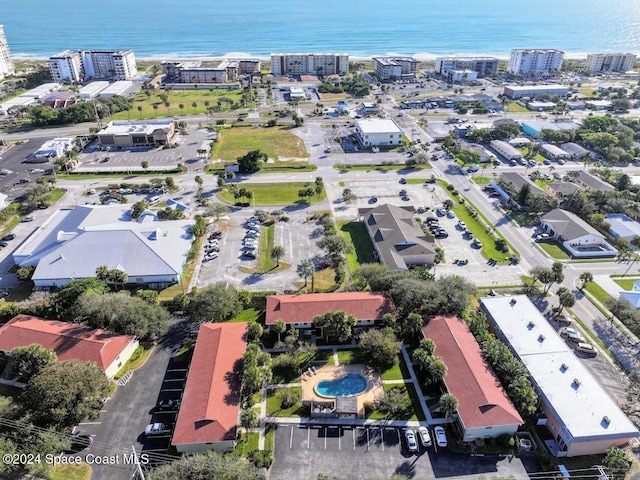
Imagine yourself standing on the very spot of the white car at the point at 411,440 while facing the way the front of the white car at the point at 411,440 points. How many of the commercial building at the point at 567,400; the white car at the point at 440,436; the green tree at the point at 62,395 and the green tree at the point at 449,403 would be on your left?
1

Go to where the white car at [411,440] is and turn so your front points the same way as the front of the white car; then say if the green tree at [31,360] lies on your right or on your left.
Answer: on your left

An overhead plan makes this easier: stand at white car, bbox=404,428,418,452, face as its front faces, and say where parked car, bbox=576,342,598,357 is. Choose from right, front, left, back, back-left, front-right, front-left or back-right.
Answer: front-right

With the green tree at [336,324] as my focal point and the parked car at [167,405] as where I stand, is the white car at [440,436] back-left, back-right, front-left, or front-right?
front-right

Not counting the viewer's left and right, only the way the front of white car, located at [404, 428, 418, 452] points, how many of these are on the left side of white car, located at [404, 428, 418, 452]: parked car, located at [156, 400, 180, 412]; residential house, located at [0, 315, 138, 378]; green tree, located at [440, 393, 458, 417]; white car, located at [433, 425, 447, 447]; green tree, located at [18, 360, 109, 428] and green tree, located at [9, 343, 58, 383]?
4

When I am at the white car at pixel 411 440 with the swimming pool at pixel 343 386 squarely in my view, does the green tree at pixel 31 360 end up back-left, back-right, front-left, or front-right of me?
front-left

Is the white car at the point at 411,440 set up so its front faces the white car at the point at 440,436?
no

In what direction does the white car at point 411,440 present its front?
away from the camera

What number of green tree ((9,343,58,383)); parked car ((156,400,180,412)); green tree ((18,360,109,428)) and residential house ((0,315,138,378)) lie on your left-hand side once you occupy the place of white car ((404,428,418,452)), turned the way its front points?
4

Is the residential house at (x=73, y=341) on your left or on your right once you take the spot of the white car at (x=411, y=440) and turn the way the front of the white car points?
on your left

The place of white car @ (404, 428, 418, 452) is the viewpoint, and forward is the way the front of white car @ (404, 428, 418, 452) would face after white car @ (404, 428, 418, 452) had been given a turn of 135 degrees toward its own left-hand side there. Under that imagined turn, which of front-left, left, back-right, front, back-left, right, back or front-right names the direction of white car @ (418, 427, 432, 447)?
back

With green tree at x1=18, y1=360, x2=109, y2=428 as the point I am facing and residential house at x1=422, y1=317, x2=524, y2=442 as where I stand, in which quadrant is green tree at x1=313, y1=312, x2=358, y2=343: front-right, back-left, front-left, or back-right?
front-right

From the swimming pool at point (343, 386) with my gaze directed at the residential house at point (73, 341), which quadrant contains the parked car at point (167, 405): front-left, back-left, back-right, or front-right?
front-left

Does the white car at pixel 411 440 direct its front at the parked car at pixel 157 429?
no

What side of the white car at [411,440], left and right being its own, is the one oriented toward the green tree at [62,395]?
left

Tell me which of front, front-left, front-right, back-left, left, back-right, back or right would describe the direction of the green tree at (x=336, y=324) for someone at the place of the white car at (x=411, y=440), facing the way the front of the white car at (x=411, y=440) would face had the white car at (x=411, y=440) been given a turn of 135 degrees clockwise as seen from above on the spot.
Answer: back

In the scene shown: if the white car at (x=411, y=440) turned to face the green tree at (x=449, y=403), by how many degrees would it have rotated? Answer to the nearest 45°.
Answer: approximately 45° to its right
